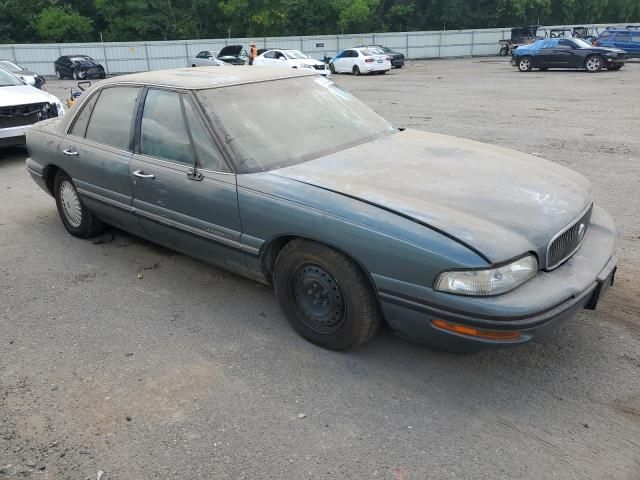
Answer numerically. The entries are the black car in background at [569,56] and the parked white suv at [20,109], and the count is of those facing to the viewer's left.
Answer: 0

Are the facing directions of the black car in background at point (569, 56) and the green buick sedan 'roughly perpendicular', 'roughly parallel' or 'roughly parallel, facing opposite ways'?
roughly parallel

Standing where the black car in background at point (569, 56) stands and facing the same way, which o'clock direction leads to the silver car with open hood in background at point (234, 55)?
the silver car with open hood in background at point (234, 55) is roughly at 5 o'clock from the black car in background at point (569, 56).

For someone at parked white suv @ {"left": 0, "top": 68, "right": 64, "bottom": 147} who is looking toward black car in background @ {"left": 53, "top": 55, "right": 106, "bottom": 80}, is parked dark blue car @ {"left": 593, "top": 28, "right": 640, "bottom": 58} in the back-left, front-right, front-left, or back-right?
front-right

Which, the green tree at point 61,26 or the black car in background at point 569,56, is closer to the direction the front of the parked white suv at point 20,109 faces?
the black car in background

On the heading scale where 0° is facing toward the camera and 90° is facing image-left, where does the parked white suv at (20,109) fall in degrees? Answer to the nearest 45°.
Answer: approximately 315°

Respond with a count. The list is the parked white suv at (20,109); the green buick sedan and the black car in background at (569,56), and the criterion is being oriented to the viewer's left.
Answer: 0

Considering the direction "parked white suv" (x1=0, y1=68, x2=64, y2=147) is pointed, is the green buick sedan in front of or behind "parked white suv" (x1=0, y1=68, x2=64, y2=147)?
in front

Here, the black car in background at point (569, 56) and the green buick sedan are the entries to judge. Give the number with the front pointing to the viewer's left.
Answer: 0

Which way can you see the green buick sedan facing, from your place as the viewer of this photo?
facing the viewer and to the right of the viewer
